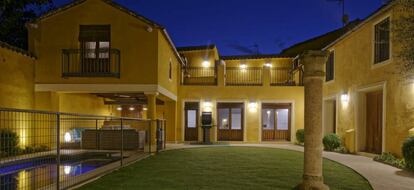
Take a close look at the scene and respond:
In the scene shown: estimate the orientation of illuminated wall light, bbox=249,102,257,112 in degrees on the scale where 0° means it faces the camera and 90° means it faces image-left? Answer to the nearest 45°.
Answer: approximately 0°

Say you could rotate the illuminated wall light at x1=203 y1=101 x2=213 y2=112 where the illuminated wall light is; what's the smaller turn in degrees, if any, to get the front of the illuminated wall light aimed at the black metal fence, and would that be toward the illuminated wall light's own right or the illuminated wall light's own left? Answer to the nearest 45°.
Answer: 0° — it already faces it

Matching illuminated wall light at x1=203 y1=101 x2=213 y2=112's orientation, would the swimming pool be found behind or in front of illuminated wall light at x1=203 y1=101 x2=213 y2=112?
in front

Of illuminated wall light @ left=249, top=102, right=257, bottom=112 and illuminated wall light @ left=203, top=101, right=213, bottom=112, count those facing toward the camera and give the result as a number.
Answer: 2

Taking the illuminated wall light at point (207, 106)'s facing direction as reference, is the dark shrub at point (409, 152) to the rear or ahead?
ahead

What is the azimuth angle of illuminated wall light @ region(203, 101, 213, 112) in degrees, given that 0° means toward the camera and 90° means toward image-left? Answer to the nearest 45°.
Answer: approximately 0°
